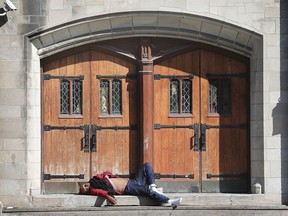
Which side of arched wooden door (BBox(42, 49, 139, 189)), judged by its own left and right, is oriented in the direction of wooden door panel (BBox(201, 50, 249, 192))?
left

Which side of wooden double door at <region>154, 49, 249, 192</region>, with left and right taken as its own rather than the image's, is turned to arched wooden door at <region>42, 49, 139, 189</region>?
right

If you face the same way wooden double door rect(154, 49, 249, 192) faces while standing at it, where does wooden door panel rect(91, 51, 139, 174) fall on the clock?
The wooden door panel is roughly at 3 o'clock from the wooden double door.

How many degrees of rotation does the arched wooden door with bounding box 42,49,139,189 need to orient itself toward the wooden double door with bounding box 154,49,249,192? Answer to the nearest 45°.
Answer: approximately 90° to its left

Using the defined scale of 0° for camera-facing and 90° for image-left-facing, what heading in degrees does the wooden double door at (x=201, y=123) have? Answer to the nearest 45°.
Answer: approximately 0°

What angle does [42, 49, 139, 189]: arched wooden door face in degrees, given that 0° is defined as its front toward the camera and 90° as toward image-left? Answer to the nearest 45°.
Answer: approximately 0°

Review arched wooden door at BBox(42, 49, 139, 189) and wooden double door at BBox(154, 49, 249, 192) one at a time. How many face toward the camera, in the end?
2

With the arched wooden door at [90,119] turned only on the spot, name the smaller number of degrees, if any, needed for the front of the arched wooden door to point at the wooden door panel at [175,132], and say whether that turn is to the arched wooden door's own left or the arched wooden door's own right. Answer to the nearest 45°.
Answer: approximately 90° to the arched wooden door's own left

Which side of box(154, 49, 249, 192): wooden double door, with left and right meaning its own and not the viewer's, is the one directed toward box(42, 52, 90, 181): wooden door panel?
right
